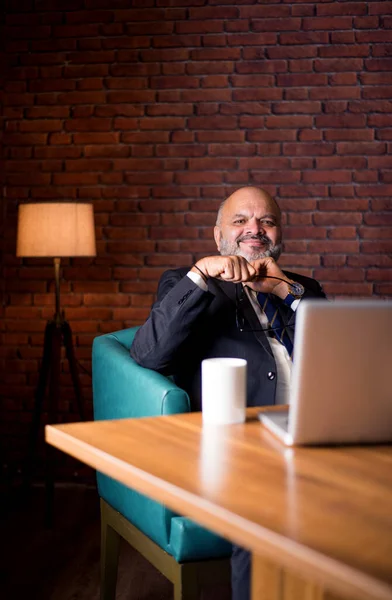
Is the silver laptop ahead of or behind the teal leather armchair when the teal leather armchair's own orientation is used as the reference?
ahead

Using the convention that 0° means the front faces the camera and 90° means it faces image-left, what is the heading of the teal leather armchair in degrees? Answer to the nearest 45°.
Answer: approximately 315°

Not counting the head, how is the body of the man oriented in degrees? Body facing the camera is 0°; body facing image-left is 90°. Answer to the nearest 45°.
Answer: approximately 315°
